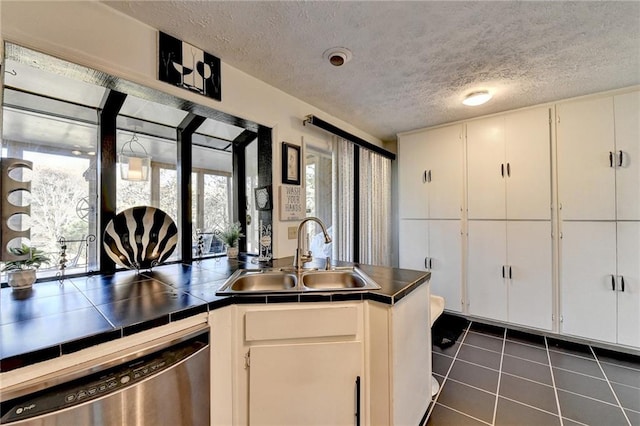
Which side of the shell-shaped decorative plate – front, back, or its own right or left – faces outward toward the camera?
front

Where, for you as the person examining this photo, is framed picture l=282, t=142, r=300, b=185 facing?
facing the viewer and to the right of the viewer

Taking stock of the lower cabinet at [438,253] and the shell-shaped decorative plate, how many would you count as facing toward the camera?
2

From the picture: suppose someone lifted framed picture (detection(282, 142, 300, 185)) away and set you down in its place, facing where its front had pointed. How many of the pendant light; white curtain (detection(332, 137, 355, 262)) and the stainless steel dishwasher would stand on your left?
1

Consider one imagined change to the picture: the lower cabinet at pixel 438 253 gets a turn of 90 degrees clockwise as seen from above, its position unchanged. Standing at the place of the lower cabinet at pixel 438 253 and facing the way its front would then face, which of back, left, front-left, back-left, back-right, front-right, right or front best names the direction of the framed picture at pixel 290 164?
front-left

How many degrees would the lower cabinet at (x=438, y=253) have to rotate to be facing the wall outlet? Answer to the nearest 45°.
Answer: approximately 45° to its right

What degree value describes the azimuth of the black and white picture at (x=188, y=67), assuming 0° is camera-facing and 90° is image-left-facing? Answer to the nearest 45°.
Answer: approximately 315°

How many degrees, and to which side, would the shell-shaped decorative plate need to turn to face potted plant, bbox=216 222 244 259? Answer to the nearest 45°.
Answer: approximately 90° to its left

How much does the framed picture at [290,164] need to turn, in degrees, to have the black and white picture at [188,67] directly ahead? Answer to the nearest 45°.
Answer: approximately 90° to its right

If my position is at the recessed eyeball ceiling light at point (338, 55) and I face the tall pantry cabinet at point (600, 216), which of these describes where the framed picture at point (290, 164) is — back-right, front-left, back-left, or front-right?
back-left

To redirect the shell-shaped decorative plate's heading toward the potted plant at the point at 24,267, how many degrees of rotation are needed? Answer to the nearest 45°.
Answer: approximately 90° to its right

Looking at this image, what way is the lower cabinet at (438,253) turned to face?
toward the camera
